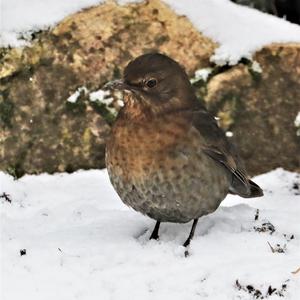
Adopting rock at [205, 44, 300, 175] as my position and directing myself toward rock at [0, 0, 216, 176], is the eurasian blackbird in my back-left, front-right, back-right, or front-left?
front-left

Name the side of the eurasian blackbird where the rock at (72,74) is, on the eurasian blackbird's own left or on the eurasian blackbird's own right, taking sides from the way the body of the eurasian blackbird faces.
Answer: on the eurasian blackbird's own right

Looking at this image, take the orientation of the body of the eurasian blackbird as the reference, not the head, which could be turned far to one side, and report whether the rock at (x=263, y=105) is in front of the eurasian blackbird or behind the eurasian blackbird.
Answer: behind

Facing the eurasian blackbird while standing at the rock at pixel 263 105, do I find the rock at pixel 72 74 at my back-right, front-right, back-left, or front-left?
front-right

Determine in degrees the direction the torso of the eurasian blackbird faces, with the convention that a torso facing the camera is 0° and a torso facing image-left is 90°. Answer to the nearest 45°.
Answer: approximately 45°
